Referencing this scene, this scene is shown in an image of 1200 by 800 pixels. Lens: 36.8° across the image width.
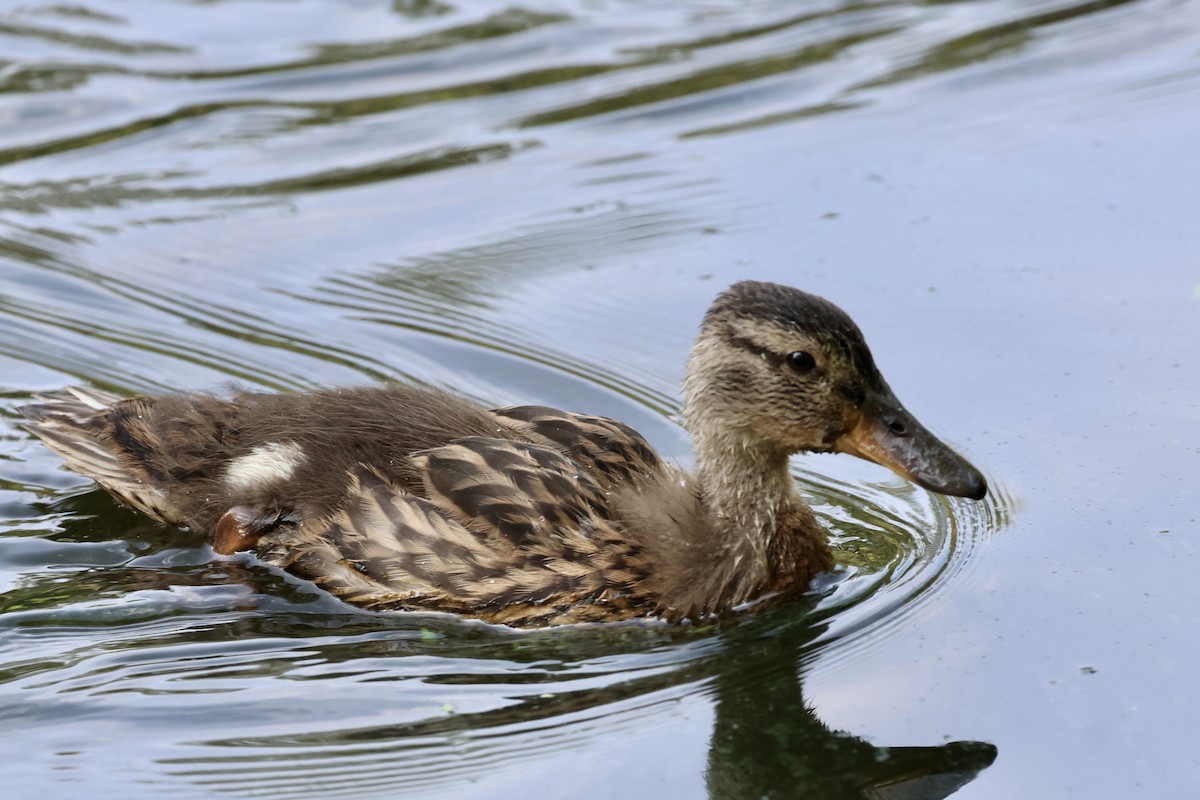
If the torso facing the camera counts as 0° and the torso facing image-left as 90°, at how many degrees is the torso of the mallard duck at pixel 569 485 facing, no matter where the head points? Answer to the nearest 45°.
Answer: approximately 270°
